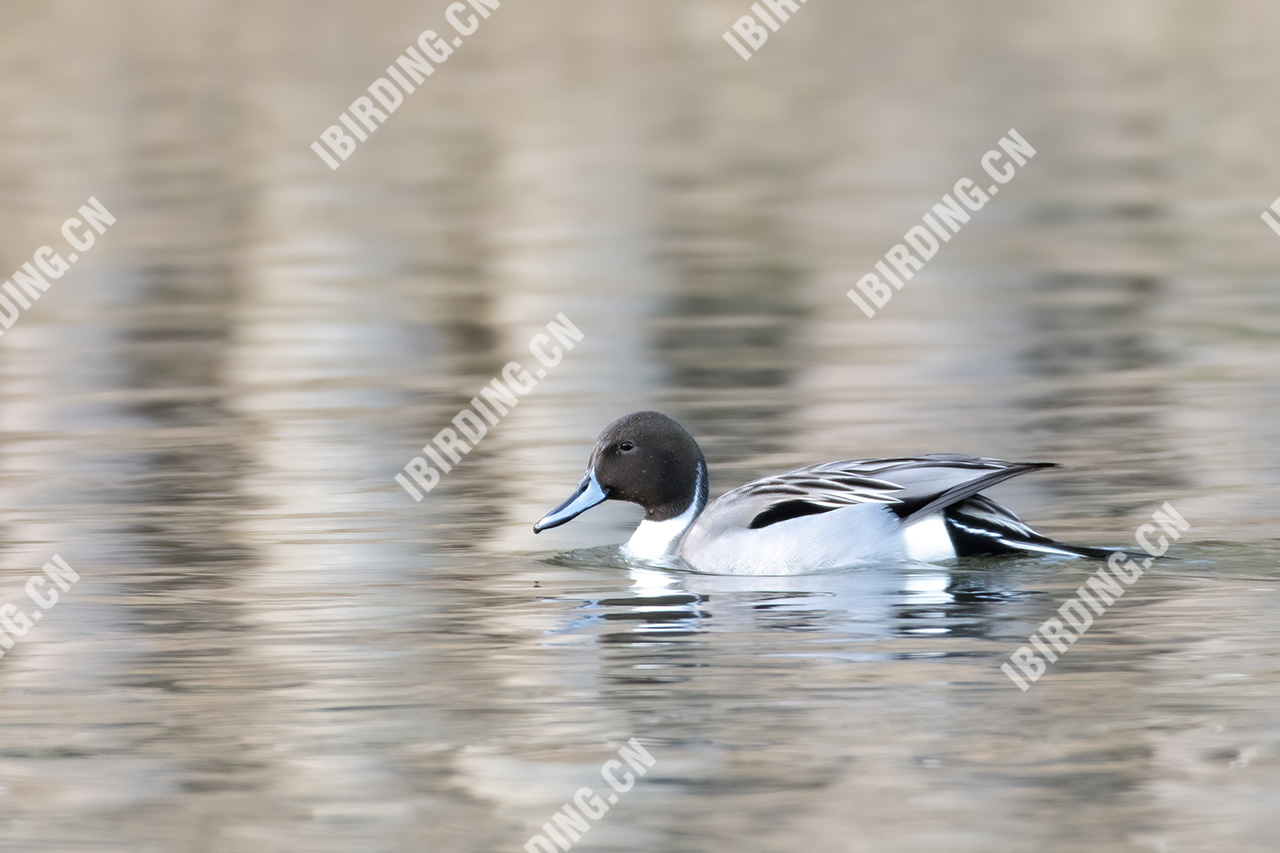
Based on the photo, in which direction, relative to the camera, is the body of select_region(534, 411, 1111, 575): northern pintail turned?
to the viewer's left
